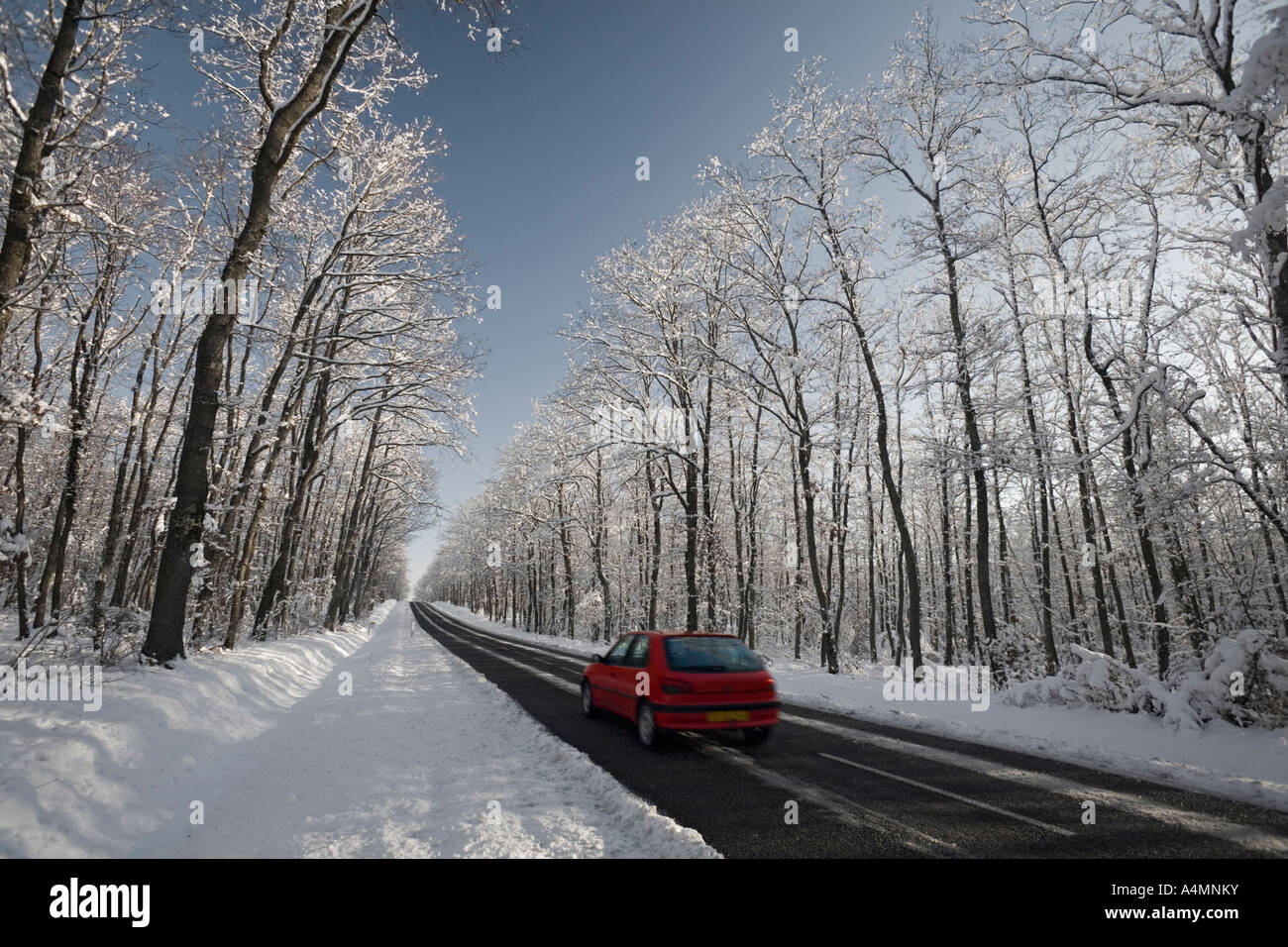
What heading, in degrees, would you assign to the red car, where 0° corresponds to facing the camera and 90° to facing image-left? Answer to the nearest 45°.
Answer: approximately 135°
